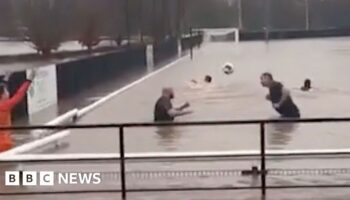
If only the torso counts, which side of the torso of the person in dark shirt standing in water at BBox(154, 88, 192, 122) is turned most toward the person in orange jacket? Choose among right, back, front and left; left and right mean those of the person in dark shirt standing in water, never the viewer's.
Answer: back

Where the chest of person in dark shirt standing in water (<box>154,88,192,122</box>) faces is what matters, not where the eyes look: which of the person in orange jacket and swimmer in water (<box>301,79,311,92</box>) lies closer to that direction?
the swimmer in water

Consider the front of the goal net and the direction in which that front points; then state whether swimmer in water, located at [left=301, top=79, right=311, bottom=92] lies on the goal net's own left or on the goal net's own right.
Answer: on the goal net's own left

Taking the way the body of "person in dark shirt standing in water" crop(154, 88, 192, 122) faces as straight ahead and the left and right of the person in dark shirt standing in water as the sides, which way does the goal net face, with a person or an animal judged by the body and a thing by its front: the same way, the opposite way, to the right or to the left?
to the right

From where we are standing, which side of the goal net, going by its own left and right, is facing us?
front

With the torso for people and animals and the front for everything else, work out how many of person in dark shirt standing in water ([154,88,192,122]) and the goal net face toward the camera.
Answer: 1

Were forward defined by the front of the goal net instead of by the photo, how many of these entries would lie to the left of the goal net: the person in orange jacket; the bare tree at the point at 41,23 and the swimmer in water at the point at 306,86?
1

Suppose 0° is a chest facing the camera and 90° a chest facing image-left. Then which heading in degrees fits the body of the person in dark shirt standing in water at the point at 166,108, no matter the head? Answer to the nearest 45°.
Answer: approximately 270°

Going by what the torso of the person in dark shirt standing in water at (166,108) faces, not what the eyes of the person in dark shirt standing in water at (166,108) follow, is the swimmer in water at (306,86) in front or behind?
in front
